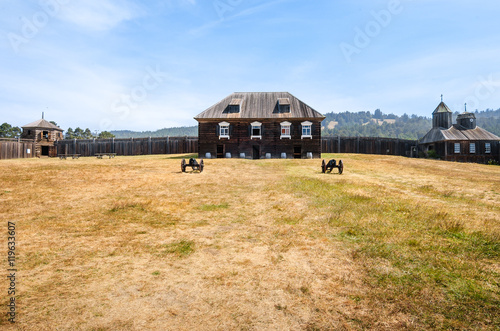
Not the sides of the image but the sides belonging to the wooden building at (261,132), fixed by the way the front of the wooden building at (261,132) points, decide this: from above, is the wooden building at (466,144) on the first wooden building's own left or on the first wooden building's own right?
on the first wooden building's own left

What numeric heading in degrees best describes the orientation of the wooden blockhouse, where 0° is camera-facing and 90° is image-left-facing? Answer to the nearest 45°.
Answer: approximately 0°

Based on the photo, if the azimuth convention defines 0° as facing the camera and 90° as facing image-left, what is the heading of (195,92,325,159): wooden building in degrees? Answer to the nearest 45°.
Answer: approximately 0°
